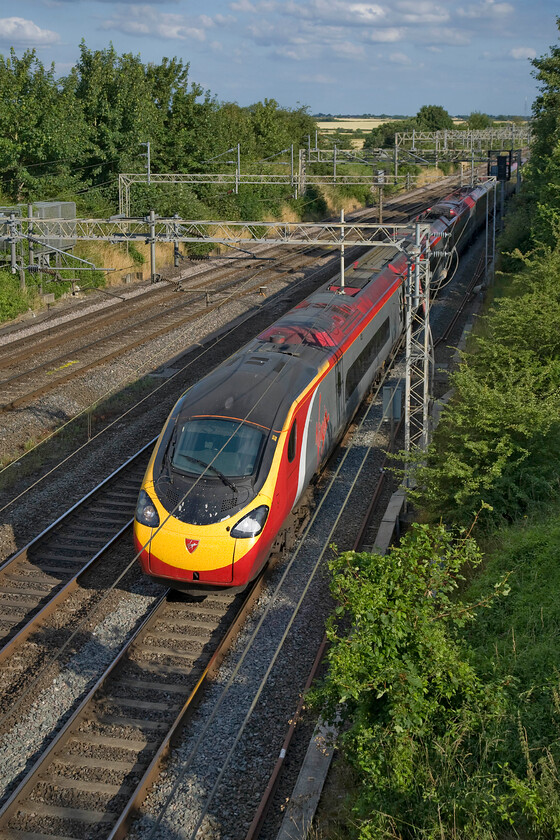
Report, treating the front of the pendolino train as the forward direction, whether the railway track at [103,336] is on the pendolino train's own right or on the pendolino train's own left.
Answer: on the pendolino train's own right

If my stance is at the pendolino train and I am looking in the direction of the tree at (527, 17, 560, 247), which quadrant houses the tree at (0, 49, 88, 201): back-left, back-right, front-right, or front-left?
front-left

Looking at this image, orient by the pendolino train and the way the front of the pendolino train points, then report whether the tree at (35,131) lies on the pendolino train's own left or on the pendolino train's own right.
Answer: on the pendolino train's own right

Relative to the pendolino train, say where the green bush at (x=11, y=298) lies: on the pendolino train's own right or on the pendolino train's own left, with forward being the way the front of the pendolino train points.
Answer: on the pendolino train's own right
